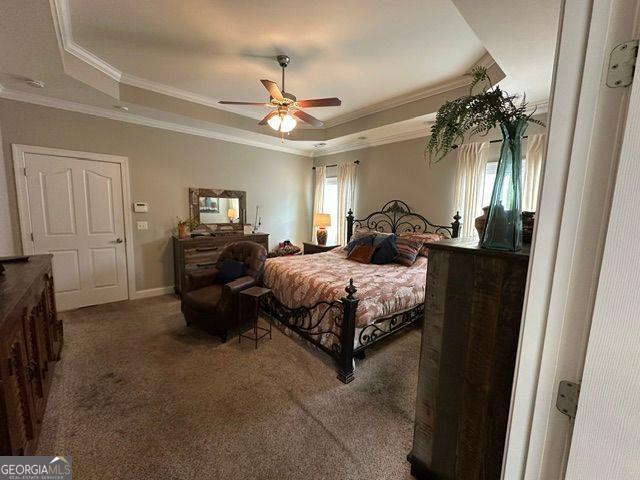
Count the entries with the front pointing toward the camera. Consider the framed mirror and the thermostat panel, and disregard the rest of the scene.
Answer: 2

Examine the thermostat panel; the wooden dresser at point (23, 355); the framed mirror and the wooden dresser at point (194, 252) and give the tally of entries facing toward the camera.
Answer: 3

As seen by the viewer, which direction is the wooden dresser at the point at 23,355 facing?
to the viewer's right

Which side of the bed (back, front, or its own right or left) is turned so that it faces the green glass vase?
left

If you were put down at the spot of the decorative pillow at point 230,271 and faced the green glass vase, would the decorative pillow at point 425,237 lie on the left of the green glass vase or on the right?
left

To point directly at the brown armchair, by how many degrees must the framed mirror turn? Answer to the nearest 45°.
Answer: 0° — it already faces it

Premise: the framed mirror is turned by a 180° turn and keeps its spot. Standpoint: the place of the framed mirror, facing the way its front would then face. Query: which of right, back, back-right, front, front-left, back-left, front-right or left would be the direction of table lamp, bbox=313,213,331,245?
right

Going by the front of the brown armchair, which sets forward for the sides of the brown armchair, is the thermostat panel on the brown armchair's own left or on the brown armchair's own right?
on the brown armchair's own right

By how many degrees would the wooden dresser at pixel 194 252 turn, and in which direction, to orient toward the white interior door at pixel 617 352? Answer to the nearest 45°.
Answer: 0° — it already faces it
